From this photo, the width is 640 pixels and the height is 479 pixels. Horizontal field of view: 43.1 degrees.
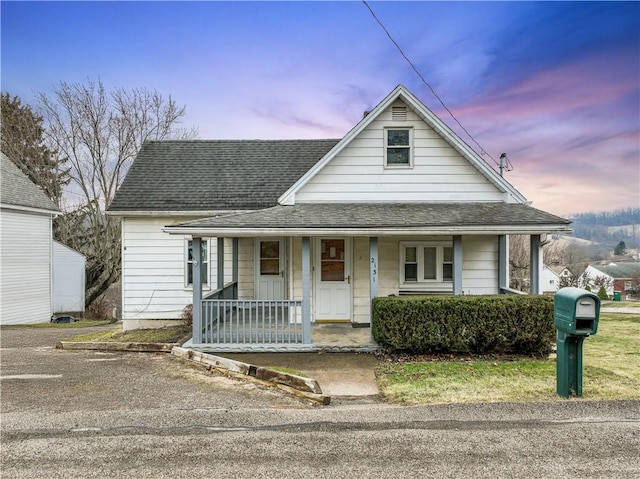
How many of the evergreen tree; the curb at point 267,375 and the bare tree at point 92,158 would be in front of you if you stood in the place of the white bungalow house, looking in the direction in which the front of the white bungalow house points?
1

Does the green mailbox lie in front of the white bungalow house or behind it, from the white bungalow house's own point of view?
in front

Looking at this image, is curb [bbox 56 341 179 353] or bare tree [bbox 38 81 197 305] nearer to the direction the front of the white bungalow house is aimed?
the curb

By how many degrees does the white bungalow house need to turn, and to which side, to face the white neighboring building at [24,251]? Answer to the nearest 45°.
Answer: approximately 135° to its right

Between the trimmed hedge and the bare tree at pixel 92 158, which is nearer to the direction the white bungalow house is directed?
the trimmed hedge

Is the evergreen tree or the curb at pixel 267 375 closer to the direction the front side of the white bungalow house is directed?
the curb

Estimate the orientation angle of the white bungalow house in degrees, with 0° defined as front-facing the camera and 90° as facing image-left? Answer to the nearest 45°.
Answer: approximately 0°

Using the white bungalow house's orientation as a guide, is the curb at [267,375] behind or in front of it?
in front

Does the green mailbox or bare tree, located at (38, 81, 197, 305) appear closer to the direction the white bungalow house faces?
the green mailbox

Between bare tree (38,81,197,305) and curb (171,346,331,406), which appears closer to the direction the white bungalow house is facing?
the curb

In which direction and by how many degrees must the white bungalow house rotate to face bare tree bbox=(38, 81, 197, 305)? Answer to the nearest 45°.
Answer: approximately 135° to its right
